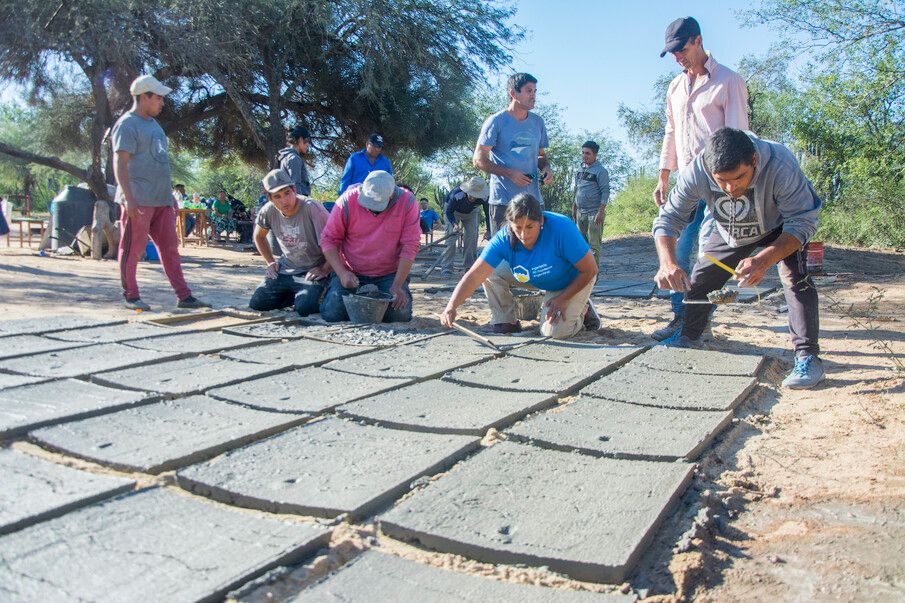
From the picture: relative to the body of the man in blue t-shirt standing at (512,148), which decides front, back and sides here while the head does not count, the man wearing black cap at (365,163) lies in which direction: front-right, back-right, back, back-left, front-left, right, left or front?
back

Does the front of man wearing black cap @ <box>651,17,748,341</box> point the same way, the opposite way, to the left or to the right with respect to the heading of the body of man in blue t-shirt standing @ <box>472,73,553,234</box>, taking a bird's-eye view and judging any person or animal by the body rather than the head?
to the right

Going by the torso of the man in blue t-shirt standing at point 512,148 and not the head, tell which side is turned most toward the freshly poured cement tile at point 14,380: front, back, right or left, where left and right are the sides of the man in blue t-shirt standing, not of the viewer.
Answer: right

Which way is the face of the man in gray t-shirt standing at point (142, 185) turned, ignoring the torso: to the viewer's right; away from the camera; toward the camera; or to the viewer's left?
to the viewer's right

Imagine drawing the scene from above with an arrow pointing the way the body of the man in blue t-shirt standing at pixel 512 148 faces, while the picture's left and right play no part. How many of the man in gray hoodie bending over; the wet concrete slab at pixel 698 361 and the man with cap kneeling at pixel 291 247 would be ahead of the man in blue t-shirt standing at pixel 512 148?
2

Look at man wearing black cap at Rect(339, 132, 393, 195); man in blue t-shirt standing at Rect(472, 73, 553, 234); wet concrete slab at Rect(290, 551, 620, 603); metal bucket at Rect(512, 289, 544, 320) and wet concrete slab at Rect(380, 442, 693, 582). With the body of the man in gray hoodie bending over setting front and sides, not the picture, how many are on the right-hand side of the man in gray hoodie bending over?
3

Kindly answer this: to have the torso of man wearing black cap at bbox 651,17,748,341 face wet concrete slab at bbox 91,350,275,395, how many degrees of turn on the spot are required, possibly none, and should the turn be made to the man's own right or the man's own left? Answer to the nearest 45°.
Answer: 0° — they already face it

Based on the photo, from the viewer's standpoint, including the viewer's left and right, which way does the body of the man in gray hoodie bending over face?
facing the viewer and to the left of the viewer

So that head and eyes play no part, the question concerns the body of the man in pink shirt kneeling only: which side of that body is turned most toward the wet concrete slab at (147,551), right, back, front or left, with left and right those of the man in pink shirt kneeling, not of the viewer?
front

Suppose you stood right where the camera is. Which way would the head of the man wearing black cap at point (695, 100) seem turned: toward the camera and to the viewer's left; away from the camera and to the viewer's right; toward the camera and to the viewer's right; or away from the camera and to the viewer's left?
toward the camera and to the viewer's left

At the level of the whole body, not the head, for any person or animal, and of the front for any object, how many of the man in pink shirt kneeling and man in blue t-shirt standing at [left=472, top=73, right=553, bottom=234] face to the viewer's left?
0

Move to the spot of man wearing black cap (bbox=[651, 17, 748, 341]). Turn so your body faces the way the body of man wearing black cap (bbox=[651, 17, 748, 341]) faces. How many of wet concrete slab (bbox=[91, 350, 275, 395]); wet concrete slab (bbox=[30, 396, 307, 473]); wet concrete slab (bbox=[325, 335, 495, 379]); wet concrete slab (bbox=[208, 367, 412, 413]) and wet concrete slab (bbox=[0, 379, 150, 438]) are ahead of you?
5

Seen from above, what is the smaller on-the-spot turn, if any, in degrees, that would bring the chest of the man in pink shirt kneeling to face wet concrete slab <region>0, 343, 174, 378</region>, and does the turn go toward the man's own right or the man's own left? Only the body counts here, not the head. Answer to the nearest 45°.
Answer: approximately 45° to the man's own right

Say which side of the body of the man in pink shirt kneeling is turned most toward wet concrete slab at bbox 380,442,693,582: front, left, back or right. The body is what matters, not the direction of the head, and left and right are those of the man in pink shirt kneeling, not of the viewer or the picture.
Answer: front
